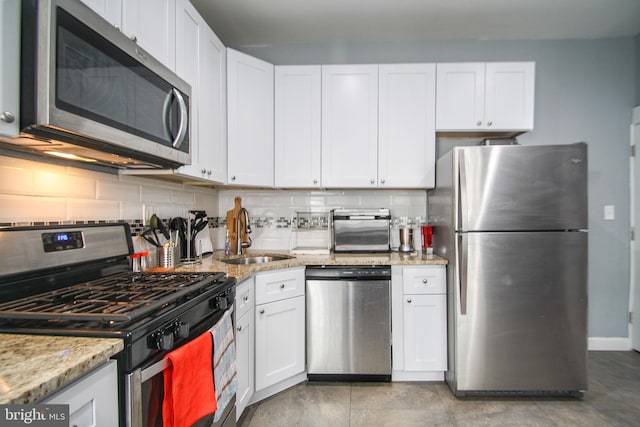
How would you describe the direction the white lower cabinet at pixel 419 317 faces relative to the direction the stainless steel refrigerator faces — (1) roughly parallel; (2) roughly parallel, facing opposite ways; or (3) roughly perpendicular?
roughly parallel

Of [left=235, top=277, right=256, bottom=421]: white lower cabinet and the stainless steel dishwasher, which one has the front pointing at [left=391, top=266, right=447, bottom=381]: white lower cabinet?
[left=235, top=277, right=256, bottom=421]: white lower cabinet

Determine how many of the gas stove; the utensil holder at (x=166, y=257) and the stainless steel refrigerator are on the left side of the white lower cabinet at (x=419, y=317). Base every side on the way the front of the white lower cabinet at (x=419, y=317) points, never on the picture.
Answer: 1

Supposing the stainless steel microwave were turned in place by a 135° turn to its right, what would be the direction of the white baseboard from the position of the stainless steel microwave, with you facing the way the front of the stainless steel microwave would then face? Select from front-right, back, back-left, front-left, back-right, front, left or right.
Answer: back

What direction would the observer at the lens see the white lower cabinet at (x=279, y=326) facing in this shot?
facing the viewer and to the right of the viewer

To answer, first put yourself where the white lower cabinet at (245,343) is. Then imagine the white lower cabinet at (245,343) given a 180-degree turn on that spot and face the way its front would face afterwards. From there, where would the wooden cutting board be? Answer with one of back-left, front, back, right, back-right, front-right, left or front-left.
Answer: right

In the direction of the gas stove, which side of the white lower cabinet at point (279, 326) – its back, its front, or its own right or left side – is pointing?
right

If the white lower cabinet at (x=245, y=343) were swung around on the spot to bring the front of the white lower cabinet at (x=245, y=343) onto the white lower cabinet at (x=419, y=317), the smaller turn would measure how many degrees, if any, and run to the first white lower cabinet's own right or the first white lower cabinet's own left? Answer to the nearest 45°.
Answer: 0° — it already faces it

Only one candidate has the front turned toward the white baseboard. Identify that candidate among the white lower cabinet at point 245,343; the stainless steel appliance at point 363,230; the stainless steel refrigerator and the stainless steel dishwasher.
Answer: the white lower cabinet

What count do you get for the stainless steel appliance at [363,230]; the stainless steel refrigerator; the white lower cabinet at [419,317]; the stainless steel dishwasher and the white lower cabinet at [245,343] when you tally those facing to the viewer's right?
1

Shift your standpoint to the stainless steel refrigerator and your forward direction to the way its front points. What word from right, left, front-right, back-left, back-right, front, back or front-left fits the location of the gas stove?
front-right

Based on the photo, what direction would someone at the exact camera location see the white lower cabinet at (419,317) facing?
facing the viewer

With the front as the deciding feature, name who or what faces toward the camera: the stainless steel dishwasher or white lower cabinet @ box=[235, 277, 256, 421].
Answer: the stainless steel dishwasher

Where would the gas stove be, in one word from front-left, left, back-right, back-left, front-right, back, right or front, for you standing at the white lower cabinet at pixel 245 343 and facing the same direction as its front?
back-right

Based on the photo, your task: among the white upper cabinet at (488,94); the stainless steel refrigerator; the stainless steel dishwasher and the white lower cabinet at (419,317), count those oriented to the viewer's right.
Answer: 0

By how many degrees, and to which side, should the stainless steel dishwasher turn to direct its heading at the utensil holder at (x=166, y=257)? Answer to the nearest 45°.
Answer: approximately 45° to its right

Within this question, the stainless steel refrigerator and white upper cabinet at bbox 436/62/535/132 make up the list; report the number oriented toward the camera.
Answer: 2

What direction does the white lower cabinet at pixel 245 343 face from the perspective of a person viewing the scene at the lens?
facing to the right of the viewer

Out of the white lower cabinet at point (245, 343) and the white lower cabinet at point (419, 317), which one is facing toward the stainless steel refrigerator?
the white lower cabinet at point (245, 343)

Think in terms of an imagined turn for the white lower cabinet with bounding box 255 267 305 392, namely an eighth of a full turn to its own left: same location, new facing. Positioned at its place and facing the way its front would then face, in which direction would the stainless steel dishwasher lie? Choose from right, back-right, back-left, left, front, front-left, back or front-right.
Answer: front

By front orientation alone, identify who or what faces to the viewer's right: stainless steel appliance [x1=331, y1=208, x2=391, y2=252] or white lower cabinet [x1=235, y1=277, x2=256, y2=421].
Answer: the white lower cabinet
